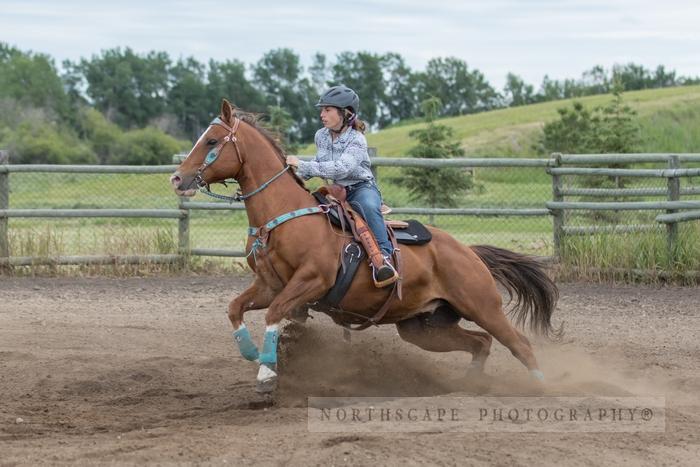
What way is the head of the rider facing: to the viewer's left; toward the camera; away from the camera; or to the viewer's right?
to the viewer's left

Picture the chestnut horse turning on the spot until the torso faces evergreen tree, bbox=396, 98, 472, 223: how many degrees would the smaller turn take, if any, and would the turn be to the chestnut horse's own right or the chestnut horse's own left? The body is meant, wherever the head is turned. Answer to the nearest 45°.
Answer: approximately 90° to the chestnut horse's own right

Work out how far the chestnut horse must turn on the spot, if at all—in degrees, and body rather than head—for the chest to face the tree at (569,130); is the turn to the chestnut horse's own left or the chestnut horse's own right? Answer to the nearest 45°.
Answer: approximately 90° to the chestnut horse's own right

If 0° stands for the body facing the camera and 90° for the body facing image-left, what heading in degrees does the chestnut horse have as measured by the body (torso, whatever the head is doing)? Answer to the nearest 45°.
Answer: approximately 90°
